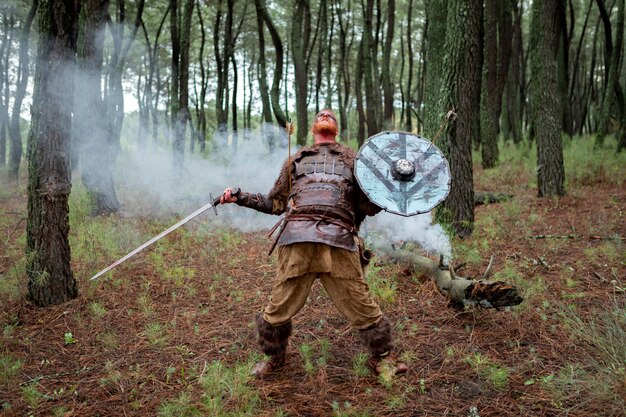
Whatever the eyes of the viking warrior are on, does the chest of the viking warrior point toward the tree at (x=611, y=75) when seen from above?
no

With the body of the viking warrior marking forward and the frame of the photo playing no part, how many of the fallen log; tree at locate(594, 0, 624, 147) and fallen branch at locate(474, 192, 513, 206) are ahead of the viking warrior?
0

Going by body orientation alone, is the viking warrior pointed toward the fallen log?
no

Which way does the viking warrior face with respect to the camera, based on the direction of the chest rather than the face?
toward the camera

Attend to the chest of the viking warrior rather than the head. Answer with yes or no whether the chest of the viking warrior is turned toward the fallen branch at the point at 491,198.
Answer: no
